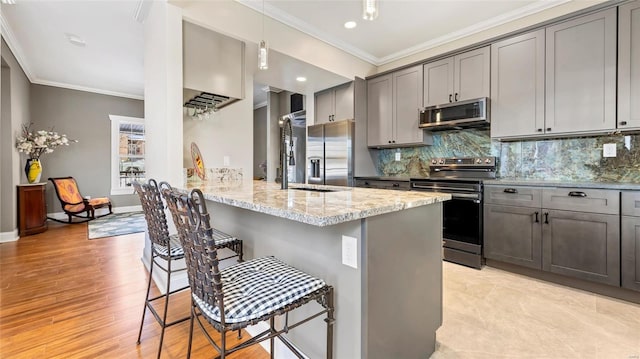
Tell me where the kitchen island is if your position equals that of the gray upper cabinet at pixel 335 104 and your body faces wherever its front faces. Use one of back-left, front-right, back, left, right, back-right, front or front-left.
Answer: front-left

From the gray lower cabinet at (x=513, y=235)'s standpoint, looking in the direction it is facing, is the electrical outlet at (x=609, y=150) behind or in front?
behind

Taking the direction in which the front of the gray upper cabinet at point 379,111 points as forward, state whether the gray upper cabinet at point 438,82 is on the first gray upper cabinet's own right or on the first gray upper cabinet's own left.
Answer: on the first gray upper cabinet's own left

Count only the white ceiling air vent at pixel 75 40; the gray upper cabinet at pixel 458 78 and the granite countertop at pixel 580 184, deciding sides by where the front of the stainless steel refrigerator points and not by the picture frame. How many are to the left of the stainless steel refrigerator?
2

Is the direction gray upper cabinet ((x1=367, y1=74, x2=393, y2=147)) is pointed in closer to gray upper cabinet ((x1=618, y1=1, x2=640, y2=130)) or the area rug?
the area rug

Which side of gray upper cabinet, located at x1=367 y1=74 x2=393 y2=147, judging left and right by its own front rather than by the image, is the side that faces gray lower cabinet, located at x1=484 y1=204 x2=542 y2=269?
left

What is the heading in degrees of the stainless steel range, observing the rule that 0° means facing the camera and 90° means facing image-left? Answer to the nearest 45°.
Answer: approximately 45°
